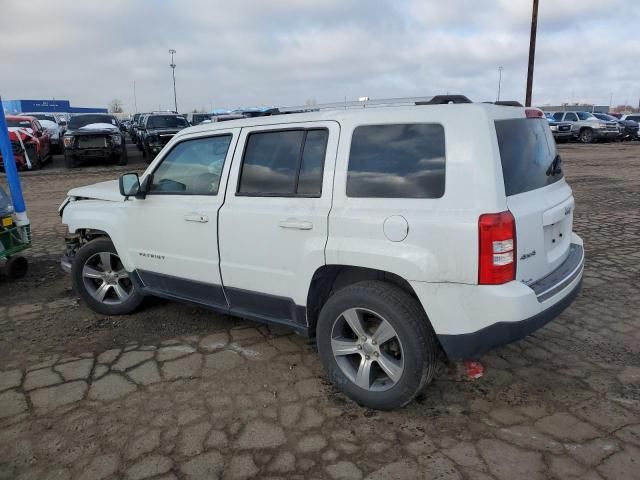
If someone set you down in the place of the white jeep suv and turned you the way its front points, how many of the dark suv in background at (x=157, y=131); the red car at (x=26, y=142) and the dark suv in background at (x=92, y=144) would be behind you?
0

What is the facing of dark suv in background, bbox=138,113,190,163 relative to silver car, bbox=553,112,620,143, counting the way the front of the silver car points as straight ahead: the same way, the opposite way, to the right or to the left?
the same way

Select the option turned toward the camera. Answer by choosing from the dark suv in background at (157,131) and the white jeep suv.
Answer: the dark suv in background

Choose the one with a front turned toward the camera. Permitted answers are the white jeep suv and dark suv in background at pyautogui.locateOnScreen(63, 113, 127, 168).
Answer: the dark suv in background

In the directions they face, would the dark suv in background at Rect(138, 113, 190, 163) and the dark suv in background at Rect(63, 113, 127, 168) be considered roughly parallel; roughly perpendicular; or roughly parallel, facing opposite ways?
roughly parallel

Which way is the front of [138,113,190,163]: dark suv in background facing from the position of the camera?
facing the viewer

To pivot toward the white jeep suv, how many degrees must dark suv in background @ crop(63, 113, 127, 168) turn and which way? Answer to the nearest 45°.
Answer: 0° — it already faces it

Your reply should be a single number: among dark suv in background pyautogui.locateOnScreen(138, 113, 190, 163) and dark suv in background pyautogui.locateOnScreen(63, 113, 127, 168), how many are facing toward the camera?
2

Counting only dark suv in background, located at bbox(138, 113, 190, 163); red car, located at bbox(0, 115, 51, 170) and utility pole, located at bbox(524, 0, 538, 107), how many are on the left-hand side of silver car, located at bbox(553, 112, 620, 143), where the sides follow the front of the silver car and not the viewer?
0

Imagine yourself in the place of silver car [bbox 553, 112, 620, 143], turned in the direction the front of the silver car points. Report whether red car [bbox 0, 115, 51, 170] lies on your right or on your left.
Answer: on your right

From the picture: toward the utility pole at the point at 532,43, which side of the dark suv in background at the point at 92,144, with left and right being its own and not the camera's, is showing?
left

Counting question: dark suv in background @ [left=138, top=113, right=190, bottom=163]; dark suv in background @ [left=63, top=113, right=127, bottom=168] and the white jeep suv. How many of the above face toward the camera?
2

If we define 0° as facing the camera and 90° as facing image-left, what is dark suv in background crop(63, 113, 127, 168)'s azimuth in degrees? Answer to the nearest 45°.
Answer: approximately 0°

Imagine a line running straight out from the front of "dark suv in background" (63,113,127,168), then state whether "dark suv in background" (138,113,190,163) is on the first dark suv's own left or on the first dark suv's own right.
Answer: on the first dark suv's own left

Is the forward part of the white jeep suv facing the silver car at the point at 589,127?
no

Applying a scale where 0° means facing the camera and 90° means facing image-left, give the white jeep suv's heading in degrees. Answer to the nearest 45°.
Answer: approximately 135°

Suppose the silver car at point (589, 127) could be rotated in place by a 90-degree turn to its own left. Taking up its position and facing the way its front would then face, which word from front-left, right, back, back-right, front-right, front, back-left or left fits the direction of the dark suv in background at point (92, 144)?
back

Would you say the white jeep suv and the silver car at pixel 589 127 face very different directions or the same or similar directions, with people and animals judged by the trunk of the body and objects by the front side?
very different directions
